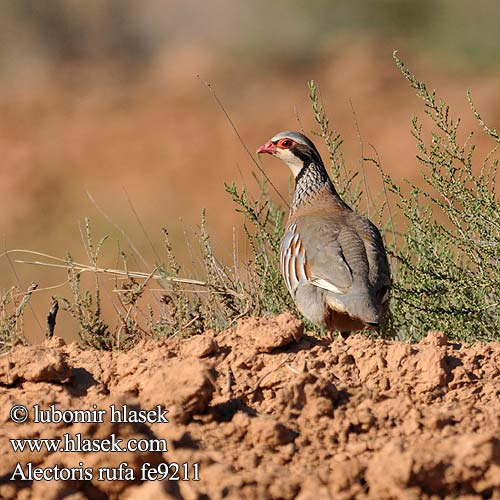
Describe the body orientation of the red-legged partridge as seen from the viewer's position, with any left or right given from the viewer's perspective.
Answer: facing away from the viewer and to the left of the viewer
